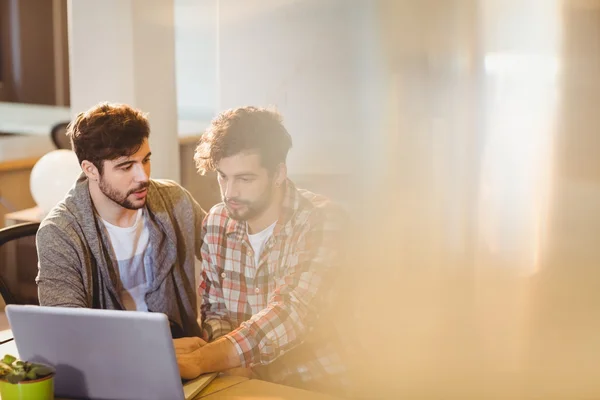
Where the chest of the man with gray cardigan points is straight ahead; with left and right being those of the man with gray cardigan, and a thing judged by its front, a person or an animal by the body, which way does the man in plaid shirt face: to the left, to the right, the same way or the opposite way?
to the right

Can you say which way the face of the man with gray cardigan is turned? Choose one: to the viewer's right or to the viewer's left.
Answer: to the viewer's right

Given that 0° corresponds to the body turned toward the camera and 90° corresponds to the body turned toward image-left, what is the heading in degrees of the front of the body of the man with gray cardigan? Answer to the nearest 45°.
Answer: approximately 315°

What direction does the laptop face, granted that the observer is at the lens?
facing away from the viewer and to the right of the viewer

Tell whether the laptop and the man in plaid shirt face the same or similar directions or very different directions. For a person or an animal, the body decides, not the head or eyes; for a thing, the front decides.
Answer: very different directions
